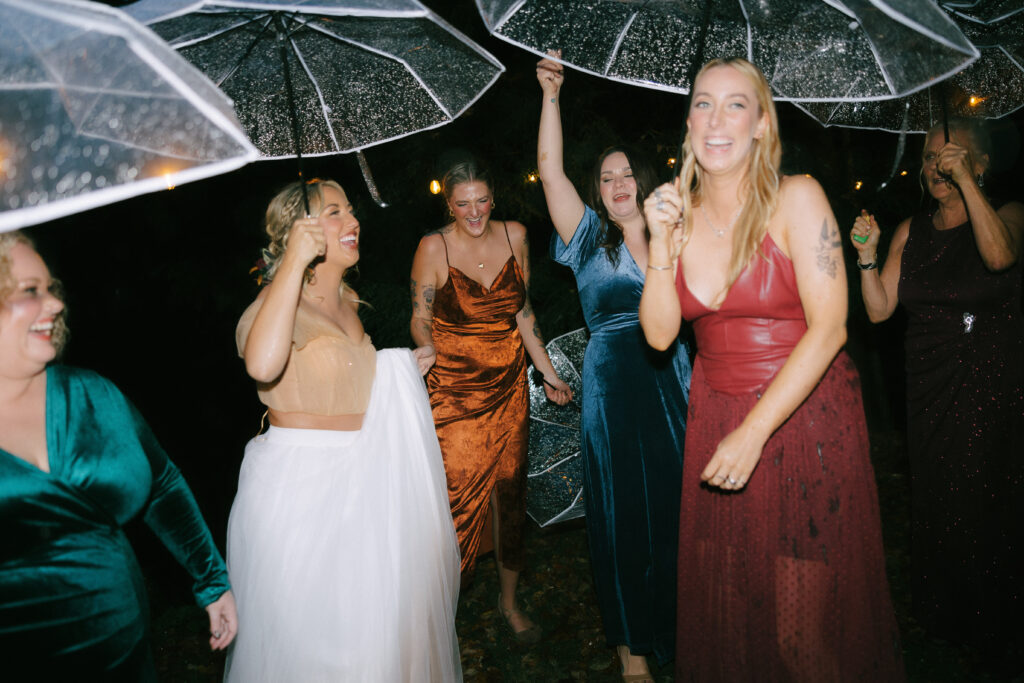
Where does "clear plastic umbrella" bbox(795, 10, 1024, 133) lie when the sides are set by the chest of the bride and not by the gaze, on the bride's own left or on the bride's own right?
on the bride's own left

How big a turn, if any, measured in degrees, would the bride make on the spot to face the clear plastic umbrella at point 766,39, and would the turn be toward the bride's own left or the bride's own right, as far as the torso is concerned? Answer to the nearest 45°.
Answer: approximately 45° to the bride's own left

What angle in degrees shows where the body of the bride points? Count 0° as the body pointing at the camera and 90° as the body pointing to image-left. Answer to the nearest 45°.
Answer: approximately 315°
